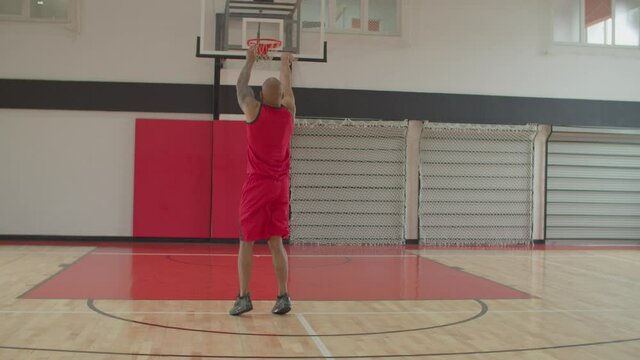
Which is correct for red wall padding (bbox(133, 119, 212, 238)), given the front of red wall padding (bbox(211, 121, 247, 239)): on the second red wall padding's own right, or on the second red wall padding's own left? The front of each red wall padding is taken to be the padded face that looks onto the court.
on the second red wall padding's own right

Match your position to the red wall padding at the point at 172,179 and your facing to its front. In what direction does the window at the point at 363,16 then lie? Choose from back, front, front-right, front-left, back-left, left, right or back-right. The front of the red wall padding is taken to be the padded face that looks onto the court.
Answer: left

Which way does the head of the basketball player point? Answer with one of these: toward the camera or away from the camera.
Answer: away from the camera

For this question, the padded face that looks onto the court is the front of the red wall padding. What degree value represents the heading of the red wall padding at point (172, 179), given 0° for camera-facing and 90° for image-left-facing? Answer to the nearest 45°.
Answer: approximately 0°

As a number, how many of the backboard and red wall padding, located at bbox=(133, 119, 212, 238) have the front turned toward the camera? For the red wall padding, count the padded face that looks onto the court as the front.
2

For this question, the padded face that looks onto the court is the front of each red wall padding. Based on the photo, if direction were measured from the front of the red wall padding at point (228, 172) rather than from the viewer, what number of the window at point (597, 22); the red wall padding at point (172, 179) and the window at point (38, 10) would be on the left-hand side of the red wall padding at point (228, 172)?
1

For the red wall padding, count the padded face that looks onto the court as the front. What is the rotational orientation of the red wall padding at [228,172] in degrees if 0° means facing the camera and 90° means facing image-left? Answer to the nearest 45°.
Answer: approximately 0°

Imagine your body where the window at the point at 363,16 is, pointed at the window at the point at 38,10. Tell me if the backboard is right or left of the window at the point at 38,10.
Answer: left

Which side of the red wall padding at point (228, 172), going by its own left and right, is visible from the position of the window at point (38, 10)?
right

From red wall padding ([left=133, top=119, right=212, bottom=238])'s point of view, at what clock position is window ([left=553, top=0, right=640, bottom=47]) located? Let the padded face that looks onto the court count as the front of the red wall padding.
The window is roughly at 9 o'clock from the red wall padding.

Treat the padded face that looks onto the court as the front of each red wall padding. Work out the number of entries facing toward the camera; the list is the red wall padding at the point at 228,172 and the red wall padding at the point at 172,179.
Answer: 2

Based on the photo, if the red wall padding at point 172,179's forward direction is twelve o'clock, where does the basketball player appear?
The basketball player is roughly at 12 o'clock from the red wall padding.

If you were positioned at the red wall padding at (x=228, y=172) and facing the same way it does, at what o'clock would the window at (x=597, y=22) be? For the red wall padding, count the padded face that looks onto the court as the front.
The window is roughly at 9 o'clock from the red wall padding.
